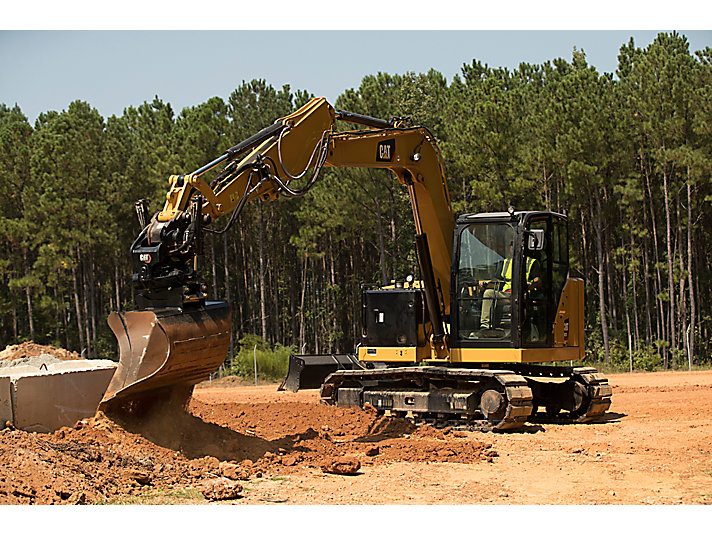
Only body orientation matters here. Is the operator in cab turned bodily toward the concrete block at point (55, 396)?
yes

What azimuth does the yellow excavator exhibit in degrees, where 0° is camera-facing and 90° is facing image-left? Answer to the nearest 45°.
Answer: approximately 45°

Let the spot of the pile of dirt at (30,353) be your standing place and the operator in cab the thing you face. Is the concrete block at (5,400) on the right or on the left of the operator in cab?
right

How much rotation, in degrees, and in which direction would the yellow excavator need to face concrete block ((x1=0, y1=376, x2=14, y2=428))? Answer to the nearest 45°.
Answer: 0° — it already faces it

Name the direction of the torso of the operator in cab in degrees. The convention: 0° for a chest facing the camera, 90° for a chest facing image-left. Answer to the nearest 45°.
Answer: approximately 45°

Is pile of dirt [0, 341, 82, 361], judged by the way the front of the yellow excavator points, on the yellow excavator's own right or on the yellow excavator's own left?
on the yellow excavator's own right

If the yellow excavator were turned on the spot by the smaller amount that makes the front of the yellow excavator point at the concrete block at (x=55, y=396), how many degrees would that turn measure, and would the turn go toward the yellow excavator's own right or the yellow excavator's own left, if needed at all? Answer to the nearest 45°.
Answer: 0° — it already faces it

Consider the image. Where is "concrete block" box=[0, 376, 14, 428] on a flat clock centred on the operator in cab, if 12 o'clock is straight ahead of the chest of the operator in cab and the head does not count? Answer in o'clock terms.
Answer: The concrete block is roughly at 12 o'clock from the operator in cab.
